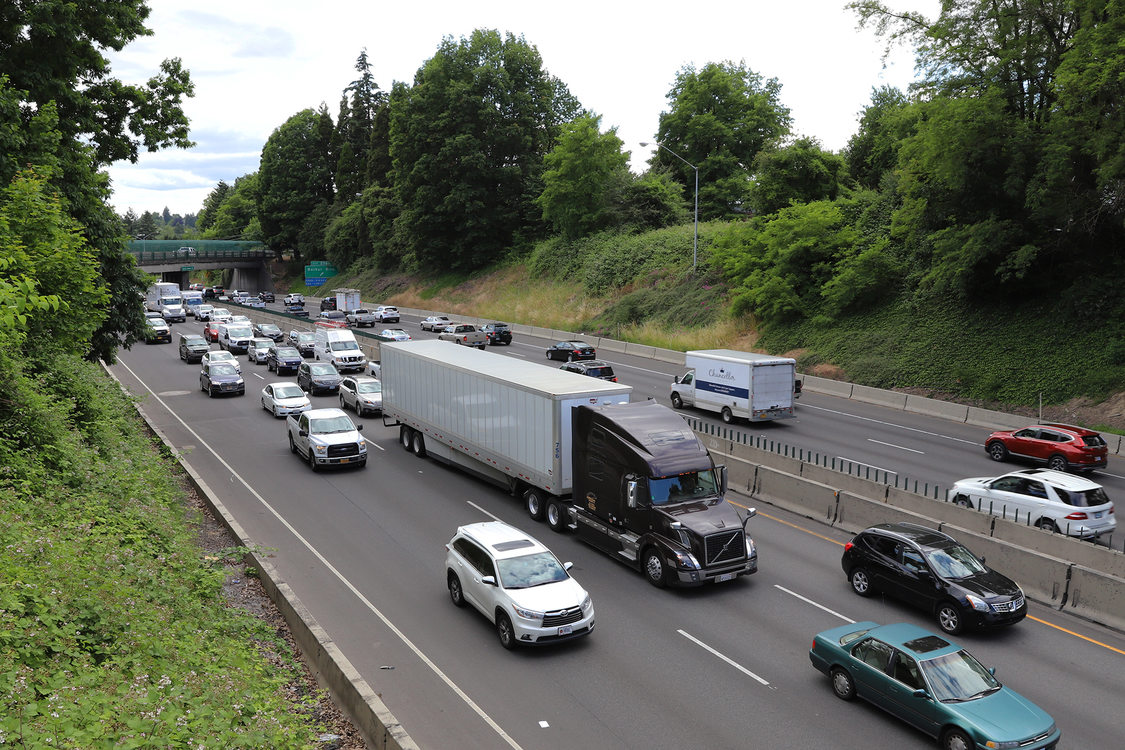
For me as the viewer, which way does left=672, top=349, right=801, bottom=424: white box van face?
facing away from the viewer and to the left of the viewer

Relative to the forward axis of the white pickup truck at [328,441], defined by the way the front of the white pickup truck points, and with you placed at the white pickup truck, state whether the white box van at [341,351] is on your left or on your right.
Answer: on your left

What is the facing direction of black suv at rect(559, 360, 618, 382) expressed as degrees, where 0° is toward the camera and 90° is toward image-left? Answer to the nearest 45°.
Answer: approximately 135°

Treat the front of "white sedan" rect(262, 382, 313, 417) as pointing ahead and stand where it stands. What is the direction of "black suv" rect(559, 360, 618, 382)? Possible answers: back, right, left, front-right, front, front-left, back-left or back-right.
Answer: front-left

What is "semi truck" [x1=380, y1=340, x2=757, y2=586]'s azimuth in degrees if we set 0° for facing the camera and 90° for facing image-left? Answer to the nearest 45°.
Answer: approximately 315°

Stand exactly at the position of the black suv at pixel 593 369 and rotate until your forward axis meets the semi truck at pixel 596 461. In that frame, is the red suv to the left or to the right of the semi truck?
left

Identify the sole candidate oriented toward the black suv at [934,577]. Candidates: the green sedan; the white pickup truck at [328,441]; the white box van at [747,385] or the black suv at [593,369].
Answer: the white pickup truck

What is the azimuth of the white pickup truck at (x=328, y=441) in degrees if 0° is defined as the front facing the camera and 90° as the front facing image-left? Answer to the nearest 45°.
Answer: approximately 315°

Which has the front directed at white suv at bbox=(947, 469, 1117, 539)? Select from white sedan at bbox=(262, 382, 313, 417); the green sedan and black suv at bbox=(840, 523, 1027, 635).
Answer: white sedan at bbox=(262, 382, 313, 417)

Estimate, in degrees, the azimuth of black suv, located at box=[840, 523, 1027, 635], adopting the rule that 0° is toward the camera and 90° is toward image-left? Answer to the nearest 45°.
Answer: approximately 315°

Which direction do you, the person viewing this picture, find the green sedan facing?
facing the viewer and to the right of the viewer

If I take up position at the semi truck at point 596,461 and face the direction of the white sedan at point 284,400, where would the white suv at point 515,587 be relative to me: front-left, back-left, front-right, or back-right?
back-left

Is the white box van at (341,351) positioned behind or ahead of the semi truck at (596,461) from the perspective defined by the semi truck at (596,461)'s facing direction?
behind

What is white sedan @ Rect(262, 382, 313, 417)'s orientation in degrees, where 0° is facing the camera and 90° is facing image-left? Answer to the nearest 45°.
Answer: approximately 315°

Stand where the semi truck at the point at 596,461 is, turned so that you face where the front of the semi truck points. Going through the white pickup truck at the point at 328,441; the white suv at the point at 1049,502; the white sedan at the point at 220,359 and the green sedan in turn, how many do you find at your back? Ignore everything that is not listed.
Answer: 2

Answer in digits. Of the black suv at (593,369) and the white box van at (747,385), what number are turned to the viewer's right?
0
